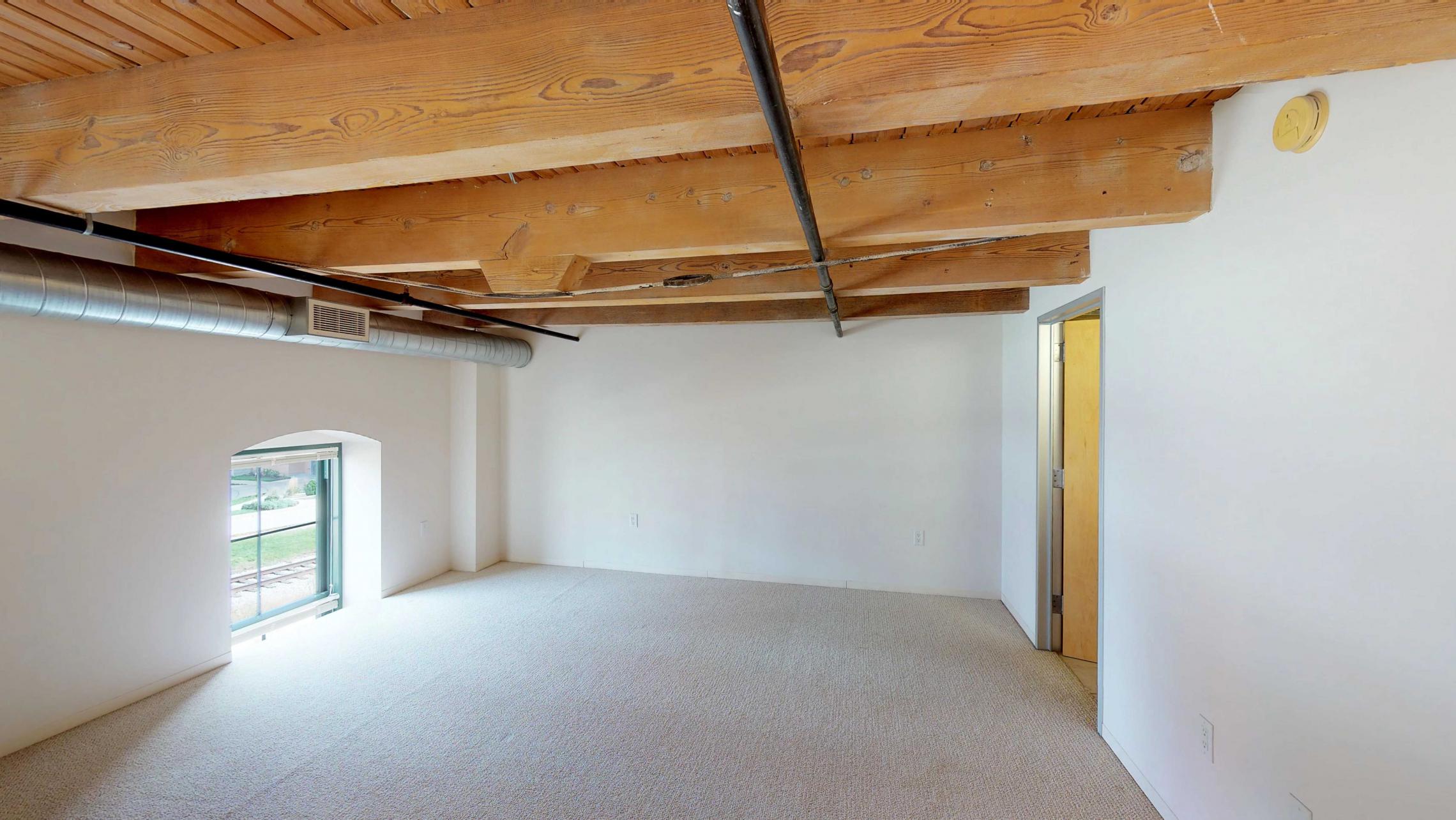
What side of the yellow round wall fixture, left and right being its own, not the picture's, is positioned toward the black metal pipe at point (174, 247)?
front

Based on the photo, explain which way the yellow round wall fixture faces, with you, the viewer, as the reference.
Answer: facing the viewer and to the left of the viewer

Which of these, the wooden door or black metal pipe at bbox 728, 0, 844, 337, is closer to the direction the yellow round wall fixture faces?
the black metal pipe

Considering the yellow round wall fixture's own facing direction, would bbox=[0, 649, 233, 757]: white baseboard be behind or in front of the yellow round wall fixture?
in front

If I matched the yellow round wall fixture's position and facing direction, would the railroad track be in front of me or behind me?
in front

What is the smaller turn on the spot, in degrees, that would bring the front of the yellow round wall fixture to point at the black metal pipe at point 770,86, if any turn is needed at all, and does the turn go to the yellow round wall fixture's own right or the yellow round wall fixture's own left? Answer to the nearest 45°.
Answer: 0° — it already faces it

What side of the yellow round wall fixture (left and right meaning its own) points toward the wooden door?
right

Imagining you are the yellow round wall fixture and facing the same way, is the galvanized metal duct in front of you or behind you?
in front

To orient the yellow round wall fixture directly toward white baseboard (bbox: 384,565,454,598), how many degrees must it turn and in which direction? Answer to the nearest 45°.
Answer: approximately 45° to its right
